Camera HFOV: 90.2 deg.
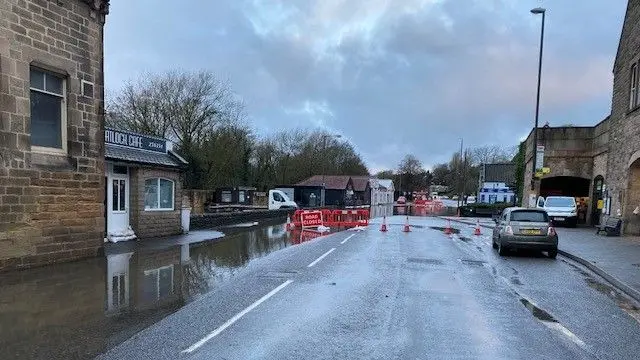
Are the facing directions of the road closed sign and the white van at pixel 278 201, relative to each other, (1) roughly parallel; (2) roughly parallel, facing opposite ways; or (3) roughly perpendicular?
roughly perpendicular

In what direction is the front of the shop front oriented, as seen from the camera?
facing the viewer and to the right of the viewer

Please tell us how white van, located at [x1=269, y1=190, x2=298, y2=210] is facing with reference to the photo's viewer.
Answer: facing to the right of the viewer

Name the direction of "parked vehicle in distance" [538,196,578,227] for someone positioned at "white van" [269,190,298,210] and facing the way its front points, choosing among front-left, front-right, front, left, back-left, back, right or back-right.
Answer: front-right

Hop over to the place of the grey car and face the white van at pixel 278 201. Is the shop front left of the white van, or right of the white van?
left

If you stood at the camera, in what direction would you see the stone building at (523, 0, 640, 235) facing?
facing the viewer and to the left of the viewer

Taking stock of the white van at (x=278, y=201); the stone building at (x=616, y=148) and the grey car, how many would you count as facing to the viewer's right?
1

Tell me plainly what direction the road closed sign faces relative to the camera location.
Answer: facing the viewer

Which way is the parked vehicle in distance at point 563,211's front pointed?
toward the camera
